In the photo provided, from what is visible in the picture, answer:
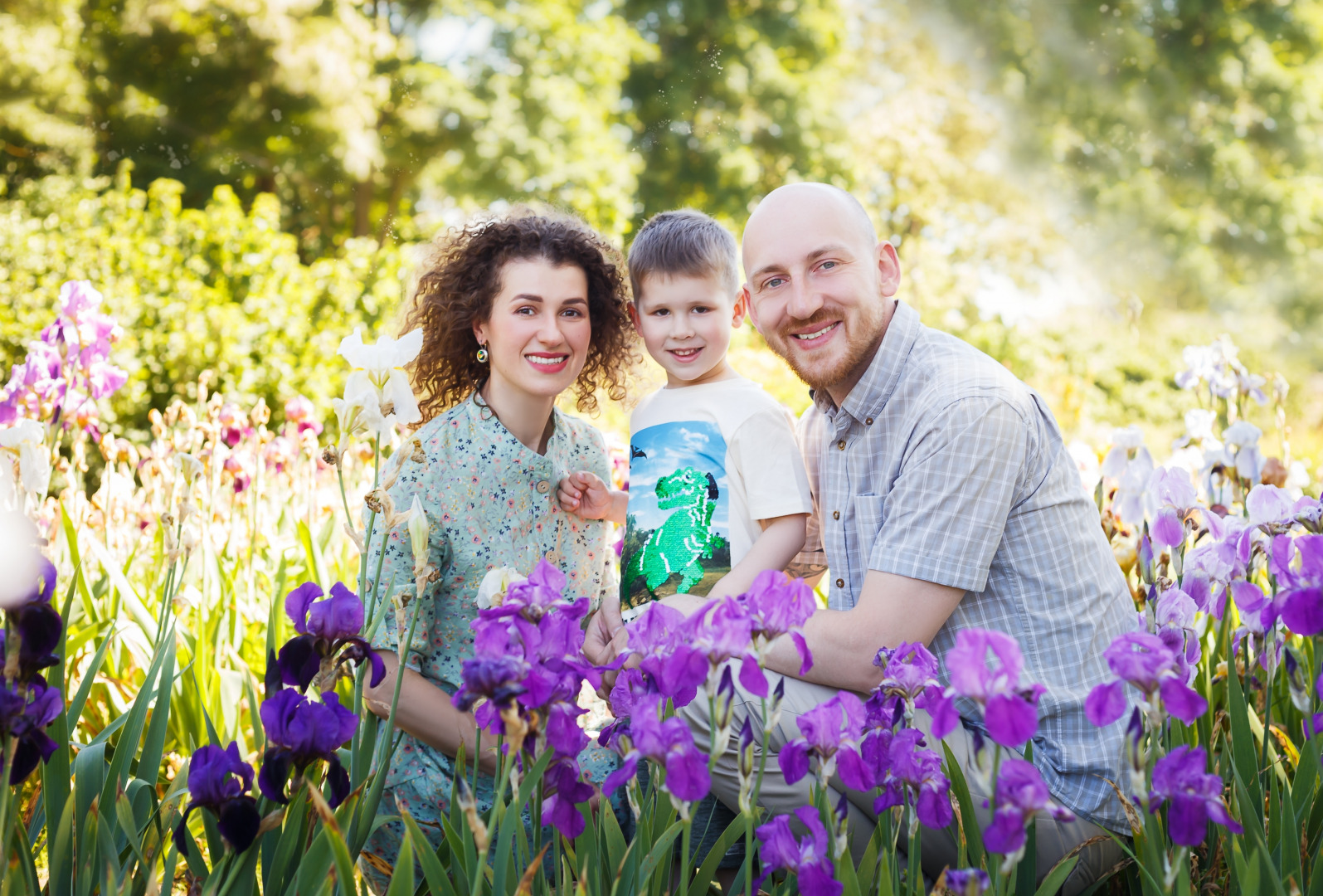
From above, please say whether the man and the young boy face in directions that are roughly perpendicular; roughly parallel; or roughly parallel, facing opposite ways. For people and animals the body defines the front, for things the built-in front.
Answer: roughly parallel

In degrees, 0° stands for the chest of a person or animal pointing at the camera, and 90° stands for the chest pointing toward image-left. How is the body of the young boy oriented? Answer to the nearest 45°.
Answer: approximately 45°

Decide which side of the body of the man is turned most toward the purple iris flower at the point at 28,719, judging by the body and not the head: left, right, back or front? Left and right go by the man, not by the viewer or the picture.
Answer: front

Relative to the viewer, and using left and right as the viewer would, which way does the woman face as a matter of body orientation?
facing the viewer and to the right of the viewer

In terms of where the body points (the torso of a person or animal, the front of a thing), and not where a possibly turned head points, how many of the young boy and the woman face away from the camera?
0

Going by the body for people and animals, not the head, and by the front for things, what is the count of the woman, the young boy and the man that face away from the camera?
0

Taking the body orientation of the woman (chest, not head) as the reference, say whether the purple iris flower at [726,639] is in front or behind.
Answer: in front

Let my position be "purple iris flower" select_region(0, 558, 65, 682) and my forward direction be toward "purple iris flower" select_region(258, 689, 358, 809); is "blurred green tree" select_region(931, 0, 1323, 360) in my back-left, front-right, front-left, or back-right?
front-left

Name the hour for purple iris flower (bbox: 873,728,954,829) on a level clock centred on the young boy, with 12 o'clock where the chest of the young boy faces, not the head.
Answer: The purple iris flower is roughly at 10 o'clock from the young boy.

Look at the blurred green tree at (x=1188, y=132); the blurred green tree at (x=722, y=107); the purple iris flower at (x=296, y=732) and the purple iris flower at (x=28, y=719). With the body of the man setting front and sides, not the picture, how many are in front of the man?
2

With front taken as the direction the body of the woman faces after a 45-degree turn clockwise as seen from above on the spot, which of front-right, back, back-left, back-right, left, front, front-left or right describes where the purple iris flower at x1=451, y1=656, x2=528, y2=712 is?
front

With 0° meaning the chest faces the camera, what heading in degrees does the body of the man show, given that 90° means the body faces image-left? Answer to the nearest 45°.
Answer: approximately 45°

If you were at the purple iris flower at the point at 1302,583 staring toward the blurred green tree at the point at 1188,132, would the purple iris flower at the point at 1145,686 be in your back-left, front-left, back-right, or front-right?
back-left

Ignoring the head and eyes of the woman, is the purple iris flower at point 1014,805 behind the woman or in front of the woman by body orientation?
in front

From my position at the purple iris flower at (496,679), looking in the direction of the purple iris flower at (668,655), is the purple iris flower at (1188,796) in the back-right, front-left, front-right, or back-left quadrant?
front-right
